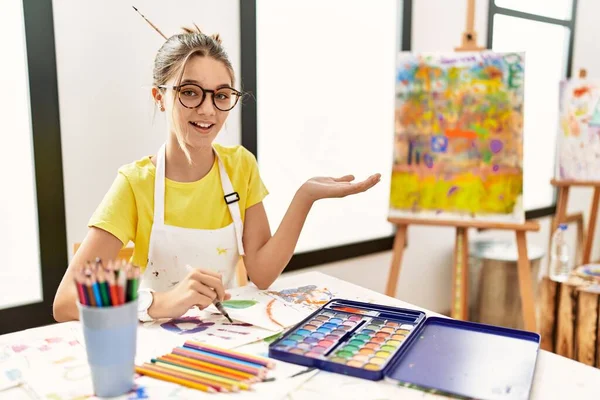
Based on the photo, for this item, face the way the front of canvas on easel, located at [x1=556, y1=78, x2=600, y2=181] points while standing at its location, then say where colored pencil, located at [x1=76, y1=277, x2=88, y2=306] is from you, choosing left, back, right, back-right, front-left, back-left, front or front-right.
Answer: front

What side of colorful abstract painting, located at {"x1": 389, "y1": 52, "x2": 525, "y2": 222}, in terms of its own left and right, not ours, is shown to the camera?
front

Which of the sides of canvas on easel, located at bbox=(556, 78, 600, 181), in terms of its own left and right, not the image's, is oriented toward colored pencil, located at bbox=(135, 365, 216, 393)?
front

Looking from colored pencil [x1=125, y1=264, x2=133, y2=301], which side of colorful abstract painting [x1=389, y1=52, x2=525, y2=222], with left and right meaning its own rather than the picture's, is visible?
front

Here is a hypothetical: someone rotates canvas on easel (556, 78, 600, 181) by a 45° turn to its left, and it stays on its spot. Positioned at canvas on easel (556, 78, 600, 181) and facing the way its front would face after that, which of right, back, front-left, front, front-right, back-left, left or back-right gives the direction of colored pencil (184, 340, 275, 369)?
front-right

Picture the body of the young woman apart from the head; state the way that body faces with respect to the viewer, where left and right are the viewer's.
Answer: facing the viewer and to the right of the viewer

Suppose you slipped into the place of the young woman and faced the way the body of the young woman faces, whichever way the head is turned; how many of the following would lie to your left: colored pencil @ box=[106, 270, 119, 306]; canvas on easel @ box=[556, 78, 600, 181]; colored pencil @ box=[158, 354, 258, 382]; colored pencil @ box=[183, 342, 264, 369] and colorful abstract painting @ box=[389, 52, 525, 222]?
2

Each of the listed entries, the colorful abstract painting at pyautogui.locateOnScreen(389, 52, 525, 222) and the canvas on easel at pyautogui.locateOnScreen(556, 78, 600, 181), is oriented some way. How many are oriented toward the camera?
2

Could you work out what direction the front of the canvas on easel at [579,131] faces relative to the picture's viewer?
facing the viewer

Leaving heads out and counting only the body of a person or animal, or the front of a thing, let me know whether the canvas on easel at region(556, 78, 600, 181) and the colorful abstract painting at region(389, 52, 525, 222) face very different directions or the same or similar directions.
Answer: same or similar directions

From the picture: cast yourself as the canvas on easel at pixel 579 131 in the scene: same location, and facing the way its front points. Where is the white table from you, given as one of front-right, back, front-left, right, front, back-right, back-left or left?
front

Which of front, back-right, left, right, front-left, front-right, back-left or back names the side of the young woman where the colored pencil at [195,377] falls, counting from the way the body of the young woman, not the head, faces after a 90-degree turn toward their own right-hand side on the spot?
front-left

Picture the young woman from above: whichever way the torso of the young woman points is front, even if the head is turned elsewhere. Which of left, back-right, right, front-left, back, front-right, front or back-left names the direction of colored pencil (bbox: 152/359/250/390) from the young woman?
front-right

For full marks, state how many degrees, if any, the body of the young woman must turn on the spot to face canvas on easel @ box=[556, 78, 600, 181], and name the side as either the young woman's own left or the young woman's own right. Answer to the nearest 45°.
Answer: approximately 90° to the young woman's own left

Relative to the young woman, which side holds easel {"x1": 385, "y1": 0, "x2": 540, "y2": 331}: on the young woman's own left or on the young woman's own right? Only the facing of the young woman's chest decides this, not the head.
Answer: on the young woman's own left
